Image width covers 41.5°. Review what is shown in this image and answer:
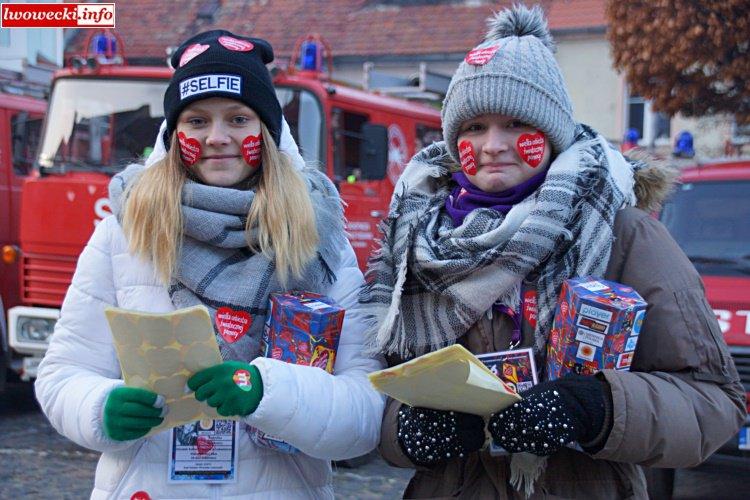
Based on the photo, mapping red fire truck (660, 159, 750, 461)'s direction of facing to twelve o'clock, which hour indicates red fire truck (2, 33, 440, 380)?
red fire truck (2, 33, 440, 380) is roughly at 3 o'clock from red fire truck (660, 159, 750, 461).

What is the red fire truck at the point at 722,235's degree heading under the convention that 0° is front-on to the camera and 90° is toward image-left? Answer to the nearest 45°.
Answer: approximately 0°

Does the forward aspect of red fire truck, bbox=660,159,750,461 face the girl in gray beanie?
yes

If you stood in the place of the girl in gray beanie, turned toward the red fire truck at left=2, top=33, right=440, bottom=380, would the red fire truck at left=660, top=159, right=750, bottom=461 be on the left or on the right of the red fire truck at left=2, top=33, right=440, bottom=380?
right

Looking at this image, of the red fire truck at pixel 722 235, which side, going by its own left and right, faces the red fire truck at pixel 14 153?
right

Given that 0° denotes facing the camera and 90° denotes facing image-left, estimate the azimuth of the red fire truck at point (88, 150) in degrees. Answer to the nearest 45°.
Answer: approximately 45°

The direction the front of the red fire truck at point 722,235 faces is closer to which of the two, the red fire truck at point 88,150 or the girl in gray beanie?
the girl in gray beanie

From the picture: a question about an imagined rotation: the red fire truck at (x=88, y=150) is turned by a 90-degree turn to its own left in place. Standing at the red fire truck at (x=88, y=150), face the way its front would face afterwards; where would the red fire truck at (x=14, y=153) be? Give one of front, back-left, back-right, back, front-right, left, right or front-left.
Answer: back

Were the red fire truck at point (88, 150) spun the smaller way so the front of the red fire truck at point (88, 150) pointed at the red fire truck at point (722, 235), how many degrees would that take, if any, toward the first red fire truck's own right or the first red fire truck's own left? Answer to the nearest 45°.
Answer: approximately 135° to the first red fire truck's own left
